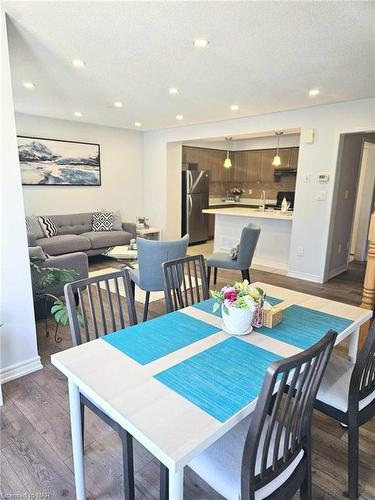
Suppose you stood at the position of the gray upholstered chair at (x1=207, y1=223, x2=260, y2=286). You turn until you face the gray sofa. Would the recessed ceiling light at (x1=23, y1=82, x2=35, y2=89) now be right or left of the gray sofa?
left

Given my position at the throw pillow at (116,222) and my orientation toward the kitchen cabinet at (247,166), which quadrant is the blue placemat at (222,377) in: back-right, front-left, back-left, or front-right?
back-right

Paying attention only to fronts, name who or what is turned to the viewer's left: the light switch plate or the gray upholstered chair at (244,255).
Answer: the gray upholstered chair

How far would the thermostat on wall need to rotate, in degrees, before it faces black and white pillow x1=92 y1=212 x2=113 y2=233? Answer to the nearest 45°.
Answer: approximately 90° to its right

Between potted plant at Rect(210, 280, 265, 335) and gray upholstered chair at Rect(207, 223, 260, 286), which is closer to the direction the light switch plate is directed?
the potted plant

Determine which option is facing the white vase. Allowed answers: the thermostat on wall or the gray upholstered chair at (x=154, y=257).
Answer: the thermostat on wall

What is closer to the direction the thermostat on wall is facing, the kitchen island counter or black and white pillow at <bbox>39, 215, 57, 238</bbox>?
the black and white pillow

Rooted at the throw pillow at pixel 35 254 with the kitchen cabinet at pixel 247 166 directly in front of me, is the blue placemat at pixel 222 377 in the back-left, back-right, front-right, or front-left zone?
back-right

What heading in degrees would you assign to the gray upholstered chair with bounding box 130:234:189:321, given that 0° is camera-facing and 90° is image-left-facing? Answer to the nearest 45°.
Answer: approximately 135°
